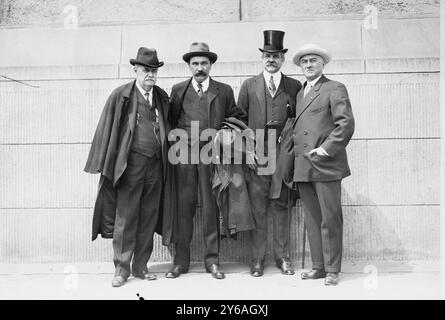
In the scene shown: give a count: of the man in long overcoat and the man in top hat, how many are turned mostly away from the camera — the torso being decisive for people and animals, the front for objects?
0

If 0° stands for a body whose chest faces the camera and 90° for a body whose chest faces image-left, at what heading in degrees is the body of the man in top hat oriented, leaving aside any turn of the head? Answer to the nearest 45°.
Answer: approximately 0°

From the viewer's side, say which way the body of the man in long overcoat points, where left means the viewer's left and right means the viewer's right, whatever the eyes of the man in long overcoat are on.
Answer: facing the viewer and to the right of the viewer

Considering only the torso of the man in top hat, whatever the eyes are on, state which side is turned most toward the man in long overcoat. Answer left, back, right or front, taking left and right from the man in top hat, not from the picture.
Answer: right

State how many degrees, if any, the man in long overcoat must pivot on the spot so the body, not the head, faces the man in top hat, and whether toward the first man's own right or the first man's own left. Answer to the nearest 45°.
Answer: approximately 45° to the first man's own left
